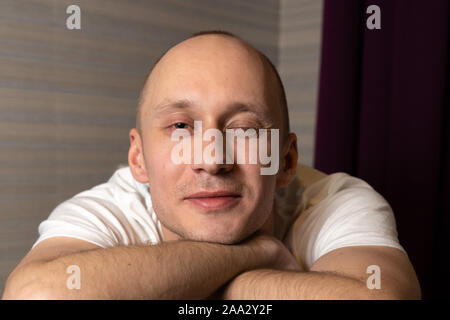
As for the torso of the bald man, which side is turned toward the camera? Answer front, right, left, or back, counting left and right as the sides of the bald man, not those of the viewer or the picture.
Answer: front
